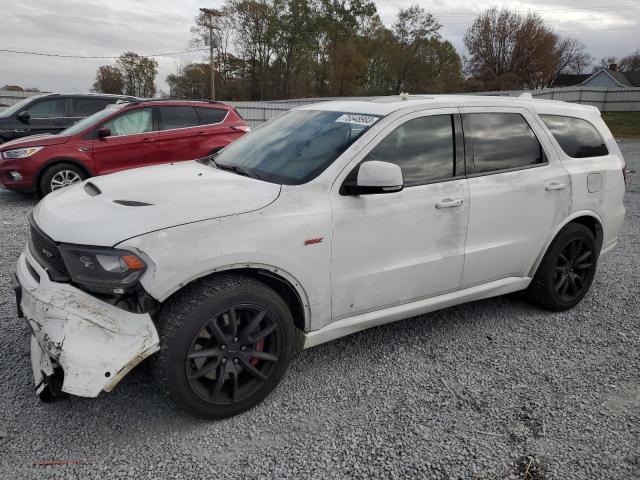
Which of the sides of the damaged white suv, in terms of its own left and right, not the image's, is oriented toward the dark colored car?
right

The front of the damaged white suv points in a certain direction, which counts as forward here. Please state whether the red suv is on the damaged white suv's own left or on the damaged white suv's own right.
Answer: on the damaged white suv's own right

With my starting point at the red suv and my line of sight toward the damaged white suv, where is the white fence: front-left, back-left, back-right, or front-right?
back-left

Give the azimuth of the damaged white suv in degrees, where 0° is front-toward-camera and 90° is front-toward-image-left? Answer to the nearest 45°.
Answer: approximately 45°
